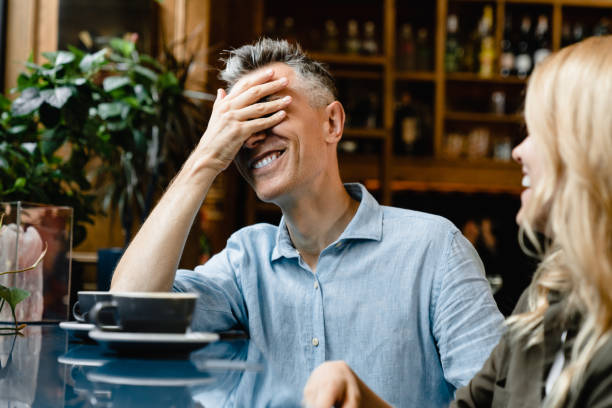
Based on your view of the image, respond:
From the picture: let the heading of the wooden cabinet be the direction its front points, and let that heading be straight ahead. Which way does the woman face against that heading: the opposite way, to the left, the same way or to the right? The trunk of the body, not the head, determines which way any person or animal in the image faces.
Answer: to the right

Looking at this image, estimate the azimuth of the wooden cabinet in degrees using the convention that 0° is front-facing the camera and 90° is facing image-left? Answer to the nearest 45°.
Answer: approximately 0°

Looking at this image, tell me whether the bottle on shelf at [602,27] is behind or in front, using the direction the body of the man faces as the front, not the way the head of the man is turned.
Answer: behind

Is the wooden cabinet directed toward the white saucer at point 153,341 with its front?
yes

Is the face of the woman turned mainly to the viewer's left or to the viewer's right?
to the viewer's left

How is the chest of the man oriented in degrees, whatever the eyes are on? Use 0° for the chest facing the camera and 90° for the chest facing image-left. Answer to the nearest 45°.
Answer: approximately 45°

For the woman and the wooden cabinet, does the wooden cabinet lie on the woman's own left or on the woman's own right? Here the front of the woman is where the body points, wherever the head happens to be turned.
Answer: on the woman's own right

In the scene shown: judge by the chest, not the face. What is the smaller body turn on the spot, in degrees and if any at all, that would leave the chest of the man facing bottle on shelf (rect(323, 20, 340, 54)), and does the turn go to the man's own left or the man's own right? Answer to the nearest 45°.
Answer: approximately 135° to the man's own right

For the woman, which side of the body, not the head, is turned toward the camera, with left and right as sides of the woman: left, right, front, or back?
left
